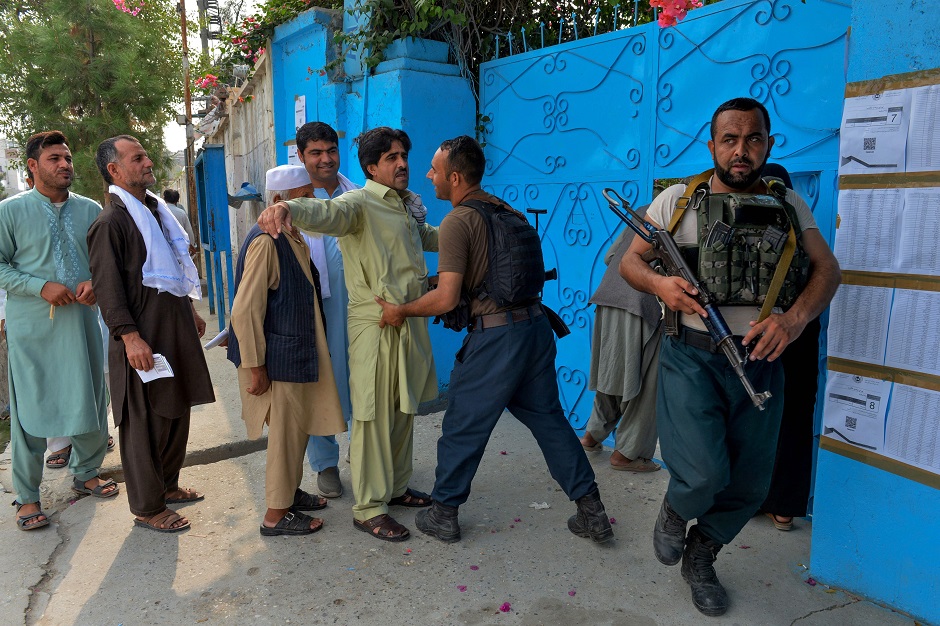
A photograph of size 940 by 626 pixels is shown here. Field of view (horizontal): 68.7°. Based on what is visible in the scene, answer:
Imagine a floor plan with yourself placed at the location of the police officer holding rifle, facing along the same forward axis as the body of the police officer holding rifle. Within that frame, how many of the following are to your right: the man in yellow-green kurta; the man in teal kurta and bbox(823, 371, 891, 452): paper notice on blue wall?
2

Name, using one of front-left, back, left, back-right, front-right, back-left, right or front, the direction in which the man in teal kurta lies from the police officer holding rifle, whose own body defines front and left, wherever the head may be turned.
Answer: right

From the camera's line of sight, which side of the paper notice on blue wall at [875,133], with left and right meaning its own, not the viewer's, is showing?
front

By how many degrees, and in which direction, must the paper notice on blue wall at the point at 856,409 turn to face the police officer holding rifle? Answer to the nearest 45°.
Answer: approximately 45° to its right

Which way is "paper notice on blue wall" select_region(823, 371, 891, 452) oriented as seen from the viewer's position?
toward the camera

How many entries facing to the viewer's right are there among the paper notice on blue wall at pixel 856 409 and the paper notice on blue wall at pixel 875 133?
0

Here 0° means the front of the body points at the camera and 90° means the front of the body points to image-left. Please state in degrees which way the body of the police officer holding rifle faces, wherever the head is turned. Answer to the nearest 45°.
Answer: approximately 0°
